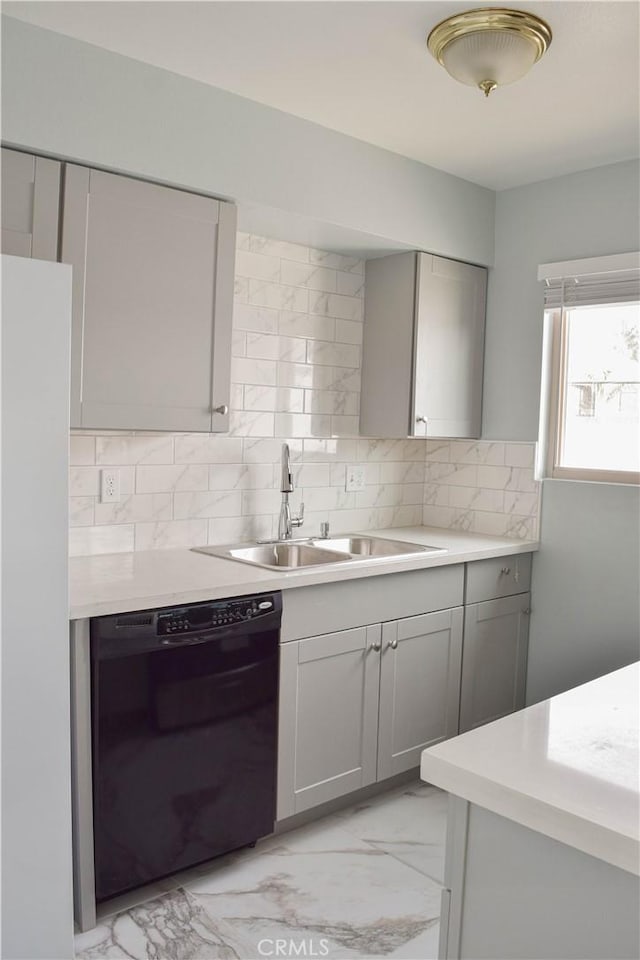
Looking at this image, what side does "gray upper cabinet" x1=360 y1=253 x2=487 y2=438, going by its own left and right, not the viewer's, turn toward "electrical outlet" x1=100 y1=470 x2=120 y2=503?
right

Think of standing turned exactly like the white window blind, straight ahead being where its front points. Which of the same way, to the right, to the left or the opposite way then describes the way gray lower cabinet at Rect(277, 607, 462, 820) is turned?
to the left

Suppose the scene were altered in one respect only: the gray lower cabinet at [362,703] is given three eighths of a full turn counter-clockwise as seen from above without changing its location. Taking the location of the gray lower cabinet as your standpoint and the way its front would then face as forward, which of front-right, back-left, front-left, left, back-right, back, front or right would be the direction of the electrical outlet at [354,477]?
front

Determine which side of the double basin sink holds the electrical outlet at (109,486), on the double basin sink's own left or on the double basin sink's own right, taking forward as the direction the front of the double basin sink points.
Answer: on the double basin sink's own right
